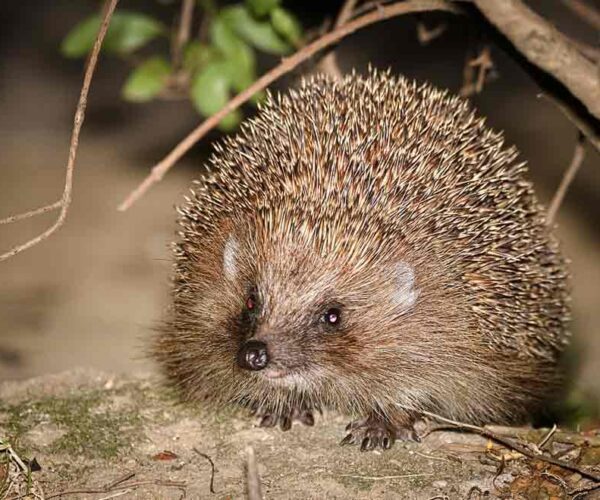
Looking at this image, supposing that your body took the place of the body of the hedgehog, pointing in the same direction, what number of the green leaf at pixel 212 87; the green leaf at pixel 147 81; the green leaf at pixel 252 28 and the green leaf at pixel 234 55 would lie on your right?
4

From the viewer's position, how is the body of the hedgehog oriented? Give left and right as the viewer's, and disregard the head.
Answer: facing the viewer and to the left of the viewer

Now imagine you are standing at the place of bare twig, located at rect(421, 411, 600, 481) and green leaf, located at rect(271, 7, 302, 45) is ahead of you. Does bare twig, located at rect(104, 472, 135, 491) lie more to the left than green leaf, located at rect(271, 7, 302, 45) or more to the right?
left

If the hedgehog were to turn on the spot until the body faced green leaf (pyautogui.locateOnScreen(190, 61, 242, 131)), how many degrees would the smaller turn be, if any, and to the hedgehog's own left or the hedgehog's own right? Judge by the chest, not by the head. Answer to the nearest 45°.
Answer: approximately 90° to the hedgehog's own right

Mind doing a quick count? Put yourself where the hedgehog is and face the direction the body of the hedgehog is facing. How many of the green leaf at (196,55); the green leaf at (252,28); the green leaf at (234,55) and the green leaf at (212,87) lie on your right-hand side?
4

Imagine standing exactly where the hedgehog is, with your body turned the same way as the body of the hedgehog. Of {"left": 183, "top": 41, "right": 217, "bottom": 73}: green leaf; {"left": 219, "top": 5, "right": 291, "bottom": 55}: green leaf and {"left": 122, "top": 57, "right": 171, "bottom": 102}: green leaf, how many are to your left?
0

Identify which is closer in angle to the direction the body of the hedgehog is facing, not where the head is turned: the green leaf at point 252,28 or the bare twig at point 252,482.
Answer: the bare twig

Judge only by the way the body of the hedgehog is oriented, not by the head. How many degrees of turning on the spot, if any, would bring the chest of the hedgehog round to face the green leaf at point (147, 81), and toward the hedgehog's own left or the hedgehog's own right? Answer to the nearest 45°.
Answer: approximately 90° to the hedgehog's own right

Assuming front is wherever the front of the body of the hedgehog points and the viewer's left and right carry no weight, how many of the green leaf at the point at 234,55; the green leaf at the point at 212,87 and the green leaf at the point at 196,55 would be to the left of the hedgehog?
0

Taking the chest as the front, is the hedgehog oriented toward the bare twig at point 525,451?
no

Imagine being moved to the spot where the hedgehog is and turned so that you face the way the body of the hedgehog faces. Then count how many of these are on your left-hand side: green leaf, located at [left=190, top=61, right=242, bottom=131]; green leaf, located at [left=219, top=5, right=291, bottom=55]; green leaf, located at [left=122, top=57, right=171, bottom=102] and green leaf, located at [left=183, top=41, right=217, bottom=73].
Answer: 0

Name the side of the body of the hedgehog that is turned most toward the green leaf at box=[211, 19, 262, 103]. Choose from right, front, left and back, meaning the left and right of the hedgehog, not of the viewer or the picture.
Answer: right

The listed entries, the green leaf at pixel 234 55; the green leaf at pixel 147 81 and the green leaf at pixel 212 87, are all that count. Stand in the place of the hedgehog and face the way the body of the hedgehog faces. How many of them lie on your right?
3
